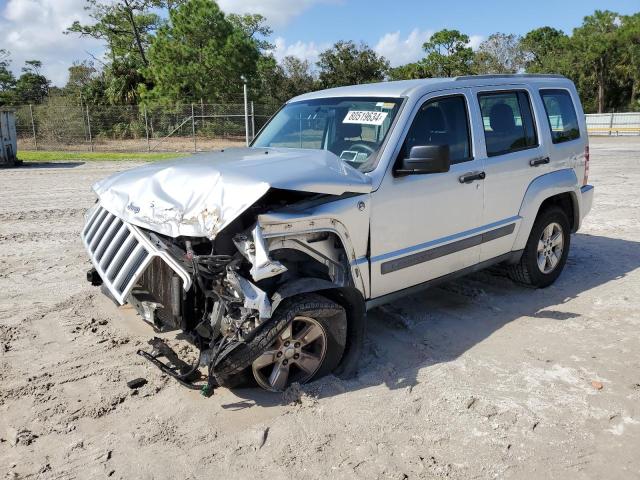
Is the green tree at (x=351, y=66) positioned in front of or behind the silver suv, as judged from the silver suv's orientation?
behind

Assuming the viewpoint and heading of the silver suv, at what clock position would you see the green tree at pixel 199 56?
The green tree is roughly at 4 o'clock from the silver suv.

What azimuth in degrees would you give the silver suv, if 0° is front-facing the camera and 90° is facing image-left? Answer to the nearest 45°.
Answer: approximately 45°

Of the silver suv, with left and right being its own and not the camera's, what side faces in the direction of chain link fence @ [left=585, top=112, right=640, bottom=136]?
back

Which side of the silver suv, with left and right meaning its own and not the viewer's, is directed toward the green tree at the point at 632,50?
back

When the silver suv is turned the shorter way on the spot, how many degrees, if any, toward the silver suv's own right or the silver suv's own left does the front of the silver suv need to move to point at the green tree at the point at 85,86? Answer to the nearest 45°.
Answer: approximately 90° to the silver suv's own right
